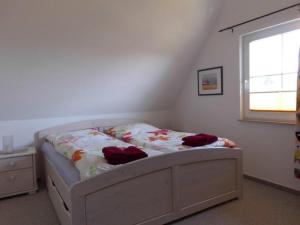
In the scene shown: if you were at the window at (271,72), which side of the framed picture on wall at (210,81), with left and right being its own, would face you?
left

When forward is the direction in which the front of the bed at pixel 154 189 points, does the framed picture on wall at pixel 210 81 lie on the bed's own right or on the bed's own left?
on the bed's own left

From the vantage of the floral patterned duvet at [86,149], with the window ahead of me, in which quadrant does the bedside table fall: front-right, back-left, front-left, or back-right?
back-left

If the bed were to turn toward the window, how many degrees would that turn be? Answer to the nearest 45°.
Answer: approximately 90° to its left

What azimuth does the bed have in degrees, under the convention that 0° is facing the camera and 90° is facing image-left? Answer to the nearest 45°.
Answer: approximately 315°

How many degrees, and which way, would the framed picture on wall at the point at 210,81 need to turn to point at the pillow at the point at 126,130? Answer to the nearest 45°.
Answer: approximately 45° to its right
